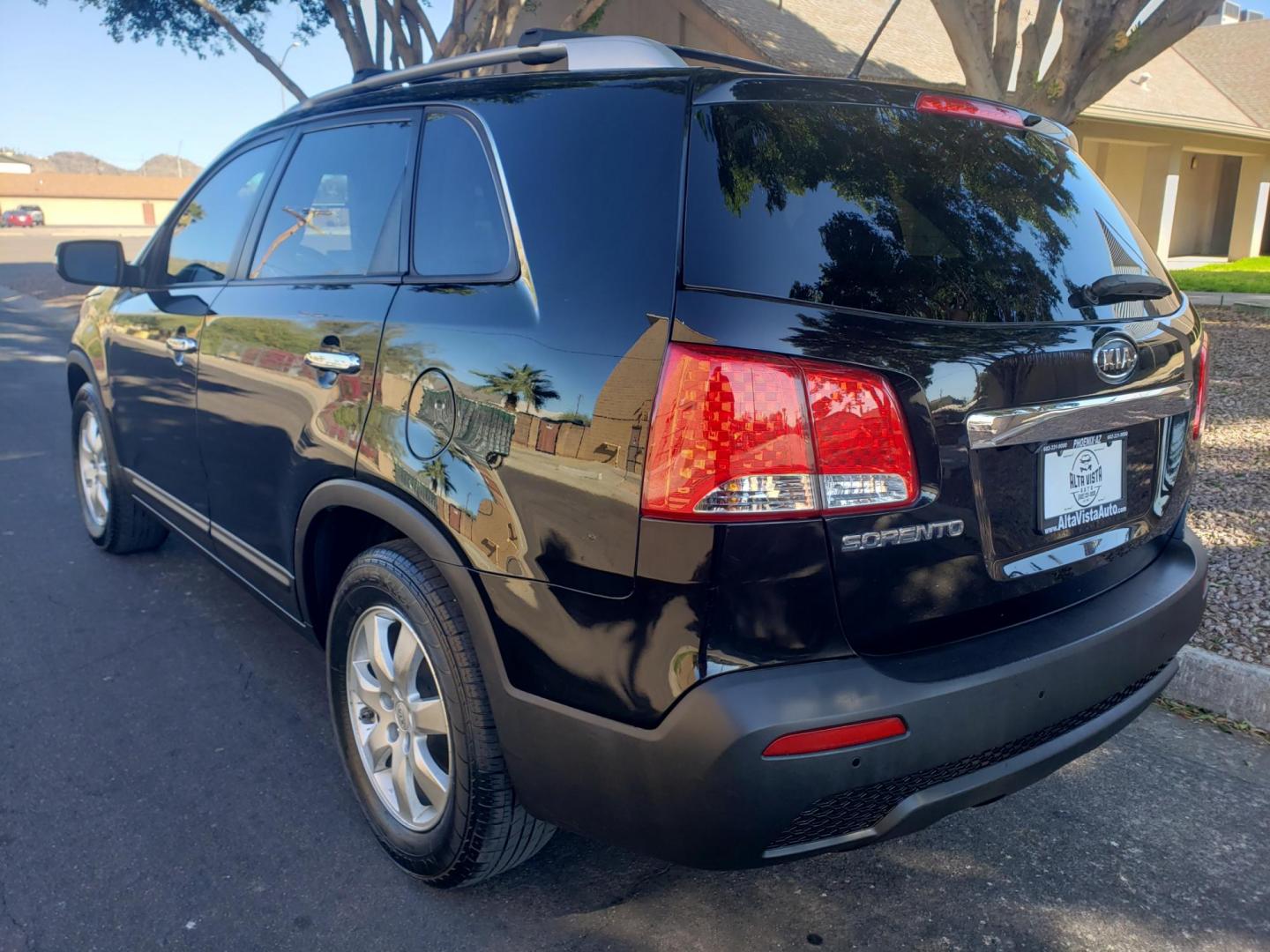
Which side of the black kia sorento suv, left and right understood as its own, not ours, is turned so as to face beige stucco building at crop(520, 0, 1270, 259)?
right

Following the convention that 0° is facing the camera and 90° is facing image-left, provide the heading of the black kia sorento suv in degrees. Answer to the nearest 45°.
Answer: approximately 135°
